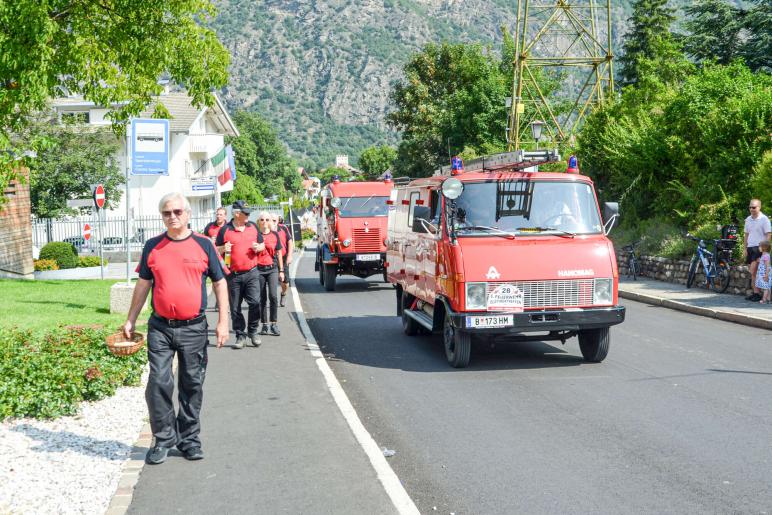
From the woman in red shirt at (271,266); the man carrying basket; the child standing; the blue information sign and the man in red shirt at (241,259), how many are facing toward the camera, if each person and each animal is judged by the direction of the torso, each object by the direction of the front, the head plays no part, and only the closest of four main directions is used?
4

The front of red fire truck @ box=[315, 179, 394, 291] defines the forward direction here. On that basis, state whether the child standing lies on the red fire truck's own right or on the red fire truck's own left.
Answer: on the red fire truck's own left

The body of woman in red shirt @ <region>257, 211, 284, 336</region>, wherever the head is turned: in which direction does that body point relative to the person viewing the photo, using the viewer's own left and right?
facing the viewer

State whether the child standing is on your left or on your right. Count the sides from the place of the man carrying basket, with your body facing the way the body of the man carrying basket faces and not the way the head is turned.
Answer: on your left

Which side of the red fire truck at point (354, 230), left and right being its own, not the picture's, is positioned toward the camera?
front

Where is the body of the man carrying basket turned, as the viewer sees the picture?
toward the camera

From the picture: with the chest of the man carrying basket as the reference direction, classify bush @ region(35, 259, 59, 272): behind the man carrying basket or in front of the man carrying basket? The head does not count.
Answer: behind

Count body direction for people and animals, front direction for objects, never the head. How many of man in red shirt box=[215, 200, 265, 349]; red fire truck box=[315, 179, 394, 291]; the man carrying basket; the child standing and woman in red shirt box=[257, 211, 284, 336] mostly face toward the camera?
4

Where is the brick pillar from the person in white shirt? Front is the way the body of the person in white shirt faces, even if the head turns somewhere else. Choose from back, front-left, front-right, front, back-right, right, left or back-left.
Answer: front-right

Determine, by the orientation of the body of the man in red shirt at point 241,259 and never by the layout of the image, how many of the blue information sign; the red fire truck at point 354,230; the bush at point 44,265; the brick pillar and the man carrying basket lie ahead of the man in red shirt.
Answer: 1

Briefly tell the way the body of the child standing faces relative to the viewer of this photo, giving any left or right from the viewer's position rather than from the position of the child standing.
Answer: facing to the left of the viewer
